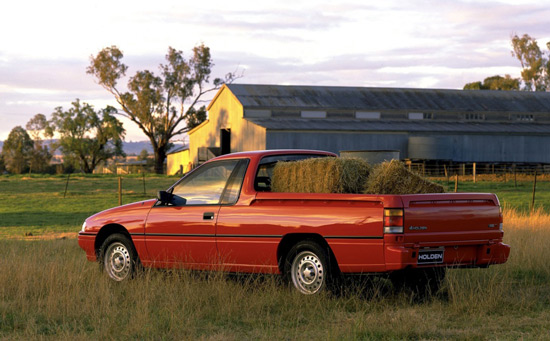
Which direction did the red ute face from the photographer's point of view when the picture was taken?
facing away from the viewer and to the left of the viewer
